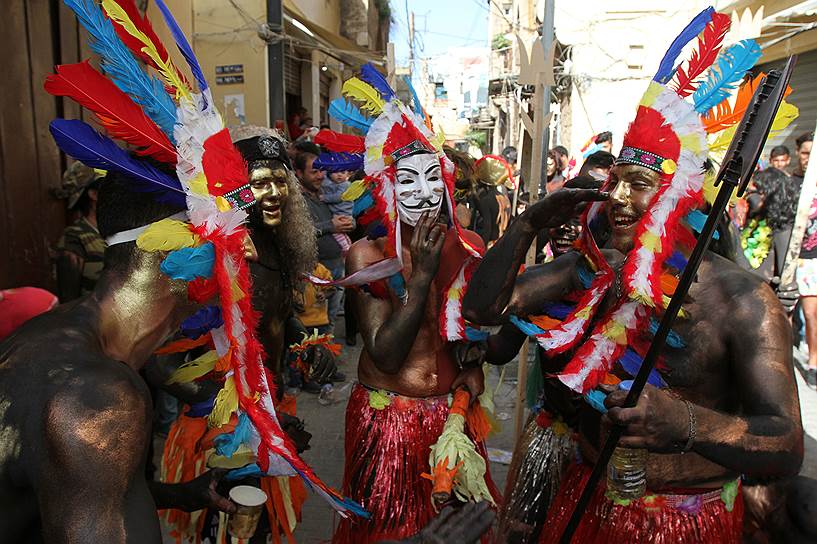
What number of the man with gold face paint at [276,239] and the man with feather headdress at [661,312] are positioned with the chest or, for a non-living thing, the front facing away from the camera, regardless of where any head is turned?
0

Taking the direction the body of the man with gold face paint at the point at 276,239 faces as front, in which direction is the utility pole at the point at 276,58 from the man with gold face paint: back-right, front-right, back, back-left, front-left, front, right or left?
back

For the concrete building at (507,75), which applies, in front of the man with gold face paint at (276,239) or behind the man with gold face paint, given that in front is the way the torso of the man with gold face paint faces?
behind

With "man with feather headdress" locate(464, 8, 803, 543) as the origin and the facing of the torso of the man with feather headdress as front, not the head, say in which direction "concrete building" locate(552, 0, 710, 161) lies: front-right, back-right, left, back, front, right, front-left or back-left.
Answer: back-right

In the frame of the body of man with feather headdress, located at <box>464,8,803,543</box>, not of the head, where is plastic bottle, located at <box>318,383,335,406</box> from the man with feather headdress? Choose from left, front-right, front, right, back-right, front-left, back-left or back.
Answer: right

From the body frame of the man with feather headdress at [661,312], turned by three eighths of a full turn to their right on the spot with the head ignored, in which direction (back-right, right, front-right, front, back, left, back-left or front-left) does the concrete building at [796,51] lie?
front

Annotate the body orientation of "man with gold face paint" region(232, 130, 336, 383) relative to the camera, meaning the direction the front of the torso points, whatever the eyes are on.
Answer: toward the camera

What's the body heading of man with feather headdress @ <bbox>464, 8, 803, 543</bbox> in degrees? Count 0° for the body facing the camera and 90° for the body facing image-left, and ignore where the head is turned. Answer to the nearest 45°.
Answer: approximately 45°

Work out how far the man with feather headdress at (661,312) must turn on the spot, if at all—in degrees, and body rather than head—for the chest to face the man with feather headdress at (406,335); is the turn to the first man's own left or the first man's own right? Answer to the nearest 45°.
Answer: approximately 45° to the first man's own right

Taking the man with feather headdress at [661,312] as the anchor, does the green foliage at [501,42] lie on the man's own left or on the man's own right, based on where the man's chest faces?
on the man's own right

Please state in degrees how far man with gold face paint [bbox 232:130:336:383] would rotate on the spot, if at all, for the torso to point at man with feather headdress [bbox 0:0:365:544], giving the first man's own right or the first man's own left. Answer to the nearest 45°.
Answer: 0° — they already face them

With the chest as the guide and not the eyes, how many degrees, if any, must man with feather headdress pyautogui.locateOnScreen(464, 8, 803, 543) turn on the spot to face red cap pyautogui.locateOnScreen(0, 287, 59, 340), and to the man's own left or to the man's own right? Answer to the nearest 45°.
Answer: approximately 45° to the man's own right

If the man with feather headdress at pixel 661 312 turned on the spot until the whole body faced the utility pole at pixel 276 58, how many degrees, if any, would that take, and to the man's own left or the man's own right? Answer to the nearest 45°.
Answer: approximately 90° to the man's own right

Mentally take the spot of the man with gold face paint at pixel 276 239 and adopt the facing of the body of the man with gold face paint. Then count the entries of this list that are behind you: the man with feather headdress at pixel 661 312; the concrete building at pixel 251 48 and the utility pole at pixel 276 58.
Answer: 2

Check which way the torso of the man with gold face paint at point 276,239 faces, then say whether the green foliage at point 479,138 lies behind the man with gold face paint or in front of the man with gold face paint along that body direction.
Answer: behind

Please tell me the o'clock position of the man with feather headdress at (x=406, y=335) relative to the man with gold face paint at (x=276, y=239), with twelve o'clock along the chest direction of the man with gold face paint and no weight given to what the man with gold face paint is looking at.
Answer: The man with feather headdress is roughly at 10 o'clock from the man with gold face paint.
